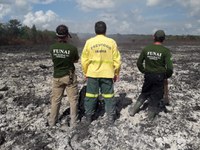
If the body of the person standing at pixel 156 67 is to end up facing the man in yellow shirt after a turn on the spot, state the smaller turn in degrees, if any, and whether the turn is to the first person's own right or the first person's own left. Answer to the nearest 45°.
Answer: approximately 135° to the first person's own left

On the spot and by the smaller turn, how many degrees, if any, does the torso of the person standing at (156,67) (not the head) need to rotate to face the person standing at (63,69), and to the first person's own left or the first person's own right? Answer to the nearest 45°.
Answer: approximately 90° to the first person's own left

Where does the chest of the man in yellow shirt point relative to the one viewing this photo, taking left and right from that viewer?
facing away from the viewer

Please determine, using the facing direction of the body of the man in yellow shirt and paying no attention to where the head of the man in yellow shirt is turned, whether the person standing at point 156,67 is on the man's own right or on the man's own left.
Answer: on the man's own right

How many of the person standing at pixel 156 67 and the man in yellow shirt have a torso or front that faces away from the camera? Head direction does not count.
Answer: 2

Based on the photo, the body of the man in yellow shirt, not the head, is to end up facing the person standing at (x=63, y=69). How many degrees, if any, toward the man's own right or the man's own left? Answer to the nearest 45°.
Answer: approximately 90° to the man's own left

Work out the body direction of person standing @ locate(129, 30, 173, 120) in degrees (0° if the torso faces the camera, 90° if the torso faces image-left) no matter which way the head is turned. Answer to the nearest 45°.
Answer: approximately 180°
